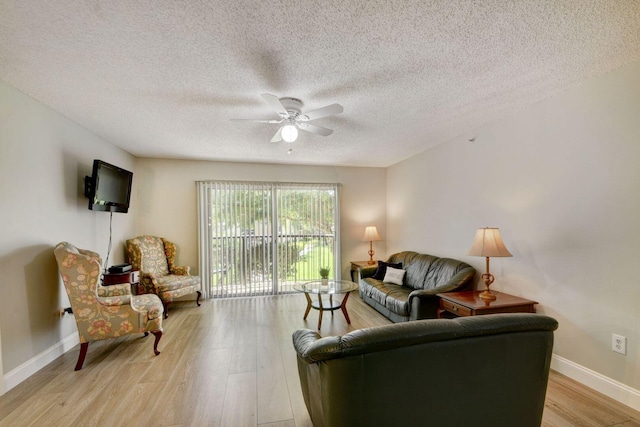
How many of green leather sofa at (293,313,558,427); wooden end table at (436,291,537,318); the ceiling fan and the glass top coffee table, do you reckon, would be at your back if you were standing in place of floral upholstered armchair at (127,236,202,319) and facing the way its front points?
0

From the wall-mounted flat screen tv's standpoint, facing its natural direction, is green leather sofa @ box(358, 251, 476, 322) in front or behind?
in front

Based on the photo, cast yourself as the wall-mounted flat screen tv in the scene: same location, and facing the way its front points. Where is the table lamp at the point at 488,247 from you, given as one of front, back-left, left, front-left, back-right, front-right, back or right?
front

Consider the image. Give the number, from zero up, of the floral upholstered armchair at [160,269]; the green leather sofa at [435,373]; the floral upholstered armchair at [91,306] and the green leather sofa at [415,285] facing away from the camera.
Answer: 1

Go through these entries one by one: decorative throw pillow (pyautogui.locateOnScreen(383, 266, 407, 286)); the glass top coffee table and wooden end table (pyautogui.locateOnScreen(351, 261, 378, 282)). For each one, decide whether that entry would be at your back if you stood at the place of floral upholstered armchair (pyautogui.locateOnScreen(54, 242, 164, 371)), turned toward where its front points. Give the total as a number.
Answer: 0

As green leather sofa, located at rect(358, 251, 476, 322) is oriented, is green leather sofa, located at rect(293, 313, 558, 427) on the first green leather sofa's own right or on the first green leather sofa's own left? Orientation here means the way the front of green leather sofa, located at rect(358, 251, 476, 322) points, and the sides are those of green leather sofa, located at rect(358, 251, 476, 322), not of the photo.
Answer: on the first green leather sofa's own left

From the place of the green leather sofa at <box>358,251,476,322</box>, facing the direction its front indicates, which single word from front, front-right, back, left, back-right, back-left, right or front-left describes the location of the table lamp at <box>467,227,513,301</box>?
left

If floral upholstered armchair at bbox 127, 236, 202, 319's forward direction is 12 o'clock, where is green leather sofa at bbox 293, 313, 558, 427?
The green leather sofa is roughly at 1 o'clock from the floral upholstered armchair.

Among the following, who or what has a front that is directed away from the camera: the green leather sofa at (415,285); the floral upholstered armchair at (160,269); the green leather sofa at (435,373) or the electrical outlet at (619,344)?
the green leather sofa at (435,373)

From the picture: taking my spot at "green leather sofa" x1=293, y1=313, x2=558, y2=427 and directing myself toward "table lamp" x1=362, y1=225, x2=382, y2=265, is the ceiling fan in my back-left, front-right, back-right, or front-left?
front-left

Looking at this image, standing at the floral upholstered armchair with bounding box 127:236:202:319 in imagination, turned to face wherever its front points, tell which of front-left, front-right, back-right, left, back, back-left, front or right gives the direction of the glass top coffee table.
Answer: front

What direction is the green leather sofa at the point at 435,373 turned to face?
away from the camera

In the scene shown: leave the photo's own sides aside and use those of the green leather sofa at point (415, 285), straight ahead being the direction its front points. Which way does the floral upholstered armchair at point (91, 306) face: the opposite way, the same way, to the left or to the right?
the opposite way

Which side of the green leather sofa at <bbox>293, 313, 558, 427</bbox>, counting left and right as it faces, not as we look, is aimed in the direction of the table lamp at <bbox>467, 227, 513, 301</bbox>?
front

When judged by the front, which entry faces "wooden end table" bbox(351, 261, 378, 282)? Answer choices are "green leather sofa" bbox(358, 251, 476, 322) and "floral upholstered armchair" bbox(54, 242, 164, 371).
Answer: the floral upholstered armchair

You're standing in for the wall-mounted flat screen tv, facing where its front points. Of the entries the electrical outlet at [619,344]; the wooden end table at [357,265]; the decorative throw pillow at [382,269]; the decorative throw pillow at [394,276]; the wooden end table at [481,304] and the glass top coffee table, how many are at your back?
0

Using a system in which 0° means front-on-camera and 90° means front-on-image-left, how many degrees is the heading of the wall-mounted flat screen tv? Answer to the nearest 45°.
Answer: approximately 315°

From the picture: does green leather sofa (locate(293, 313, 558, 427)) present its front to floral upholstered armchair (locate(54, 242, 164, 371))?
no

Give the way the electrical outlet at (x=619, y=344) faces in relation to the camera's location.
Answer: facing the viewer and to the left of the viewer

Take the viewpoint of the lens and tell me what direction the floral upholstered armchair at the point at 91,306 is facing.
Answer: facing to the right of the viewer
